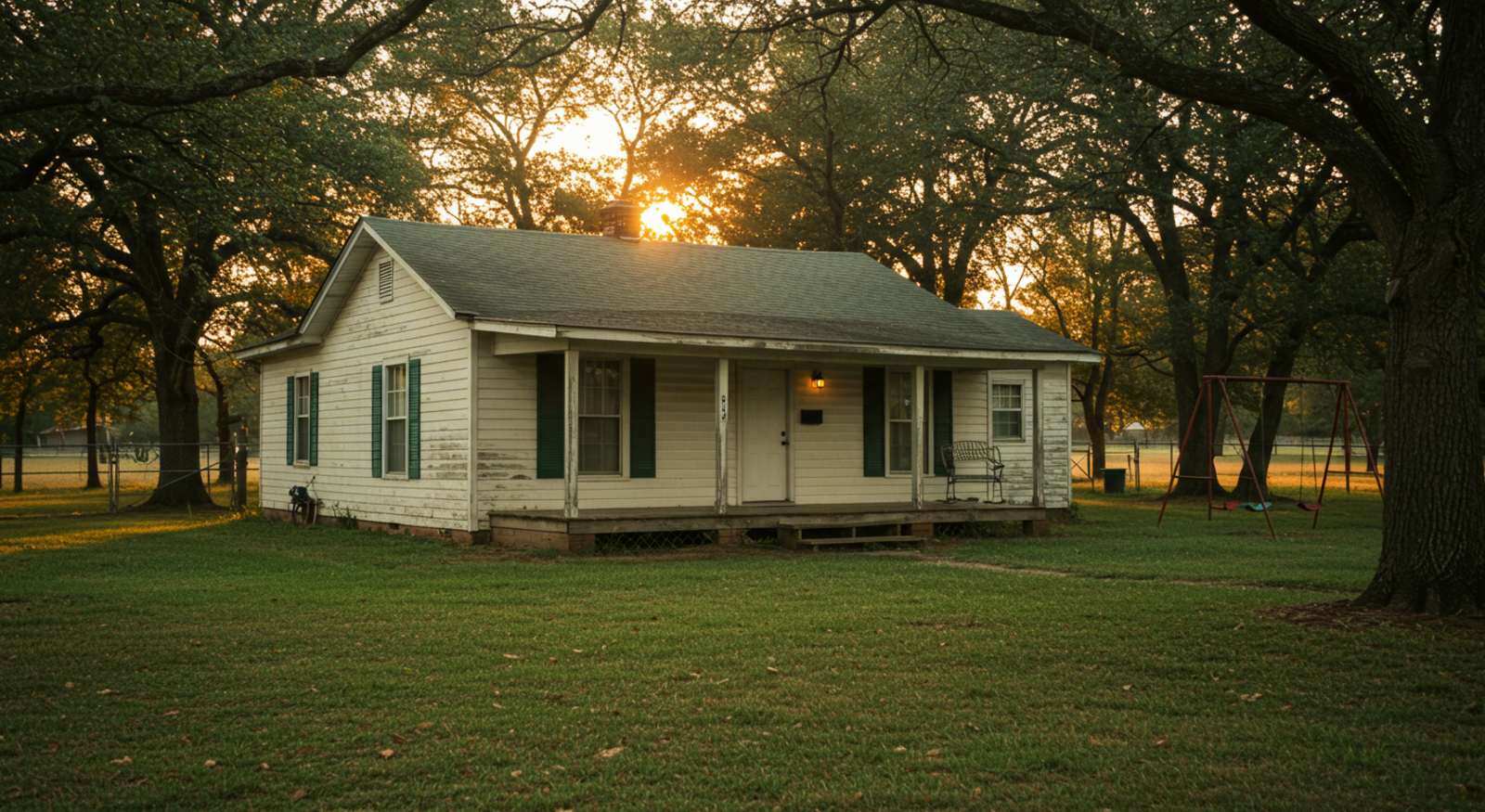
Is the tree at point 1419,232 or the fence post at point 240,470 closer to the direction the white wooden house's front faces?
the tree

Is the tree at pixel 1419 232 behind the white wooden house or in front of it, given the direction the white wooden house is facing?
in front

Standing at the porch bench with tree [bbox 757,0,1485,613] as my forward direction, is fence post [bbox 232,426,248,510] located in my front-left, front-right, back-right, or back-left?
back-right

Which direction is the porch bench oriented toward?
toward the camera

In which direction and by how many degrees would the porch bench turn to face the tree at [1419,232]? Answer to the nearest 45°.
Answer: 0° — it already faces it

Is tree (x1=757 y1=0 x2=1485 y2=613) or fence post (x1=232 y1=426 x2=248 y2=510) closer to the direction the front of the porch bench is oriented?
the tree

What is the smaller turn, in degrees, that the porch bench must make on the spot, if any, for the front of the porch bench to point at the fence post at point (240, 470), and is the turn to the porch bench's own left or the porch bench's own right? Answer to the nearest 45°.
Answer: approximately 90° to the porch bench's own right
